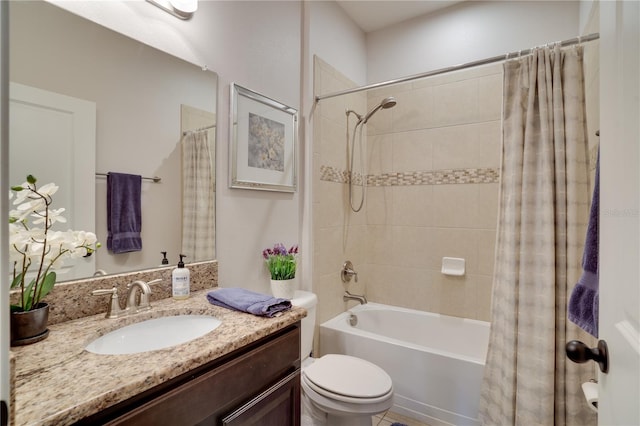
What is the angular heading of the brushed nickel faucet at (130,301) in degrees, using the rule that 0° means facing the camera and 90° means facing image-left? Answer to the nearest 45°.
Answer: approximately 315°

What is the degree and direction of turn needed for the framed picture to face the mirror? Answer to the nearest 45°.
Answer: approximately 90° to its right

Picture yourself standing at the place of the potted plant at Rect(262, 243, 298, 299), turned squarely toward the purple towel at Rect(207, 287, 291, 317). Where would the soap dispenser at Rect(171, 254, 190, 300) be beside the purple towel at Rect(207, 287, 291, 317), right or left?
right

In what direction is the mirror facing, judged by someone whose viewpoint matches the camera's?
facing the viewer and to the right of the viewer

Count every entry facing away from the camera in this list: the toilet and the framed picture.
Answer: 0

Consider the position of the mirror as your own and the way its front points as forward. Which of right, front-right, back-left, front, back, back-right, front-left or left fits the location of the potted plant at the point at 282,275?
front-left

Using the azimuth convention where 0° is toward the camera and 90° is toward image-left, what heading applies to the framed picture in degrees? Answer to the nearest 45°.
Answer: approximately 315°

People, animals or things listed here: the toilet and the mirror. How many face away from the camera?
0

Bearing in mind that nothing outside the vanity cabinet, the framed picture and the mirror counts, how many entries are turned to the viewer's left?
0
